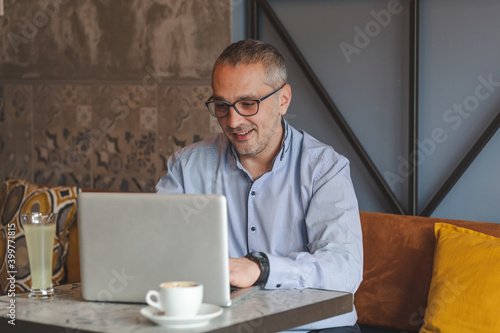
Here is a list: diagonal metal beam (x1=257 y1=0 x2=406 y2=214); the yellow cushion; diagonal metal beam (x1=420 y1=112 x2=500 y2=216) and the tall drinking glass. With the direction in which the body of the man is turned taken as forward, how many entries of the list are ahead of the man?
1

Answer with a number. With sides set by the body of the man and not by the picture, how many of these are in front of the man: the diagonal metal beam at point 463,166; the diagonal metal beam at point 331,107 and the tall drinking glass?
1

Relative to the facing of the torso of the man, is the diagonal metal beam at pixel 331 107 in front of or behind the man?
behind

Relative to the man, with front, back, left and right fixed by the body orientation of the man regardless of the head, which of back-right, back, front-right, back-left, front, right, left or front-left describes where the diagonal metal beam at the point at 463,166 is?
back

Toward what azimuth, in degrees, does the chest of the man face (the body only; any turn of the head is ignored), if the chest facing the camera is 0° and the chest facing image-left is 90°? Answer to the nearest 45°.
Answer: approximately 45°

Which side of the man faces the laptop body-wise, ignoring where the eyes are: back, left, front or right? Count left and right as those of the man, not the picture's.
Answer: front

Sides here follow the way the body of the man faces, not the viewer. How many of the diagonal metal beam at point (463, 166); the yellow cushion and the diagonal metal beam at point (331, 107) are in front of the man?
0

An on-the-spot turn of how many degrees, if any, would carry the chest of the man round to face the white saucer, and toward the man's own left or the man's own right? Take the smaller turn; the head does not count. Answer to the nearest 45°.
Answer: approximately 45° to the man's own left

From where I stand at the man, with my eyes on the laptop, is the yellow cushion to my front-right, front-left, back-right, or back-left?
back-left

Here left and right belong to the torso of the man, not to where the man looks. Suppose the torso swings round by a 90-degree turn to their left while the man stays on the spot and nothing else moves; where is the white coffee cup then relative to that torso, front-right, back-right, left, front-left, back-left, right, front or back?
front-right

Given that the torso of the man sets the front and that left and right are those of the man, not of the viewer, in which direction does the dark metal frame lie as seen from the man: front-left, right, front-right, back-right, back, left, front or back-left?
back

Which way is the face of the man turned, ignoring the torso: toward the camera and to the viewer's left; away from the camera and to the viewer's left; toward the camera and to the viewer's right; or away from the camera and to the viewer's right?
toward the camera and to the viewer's left
